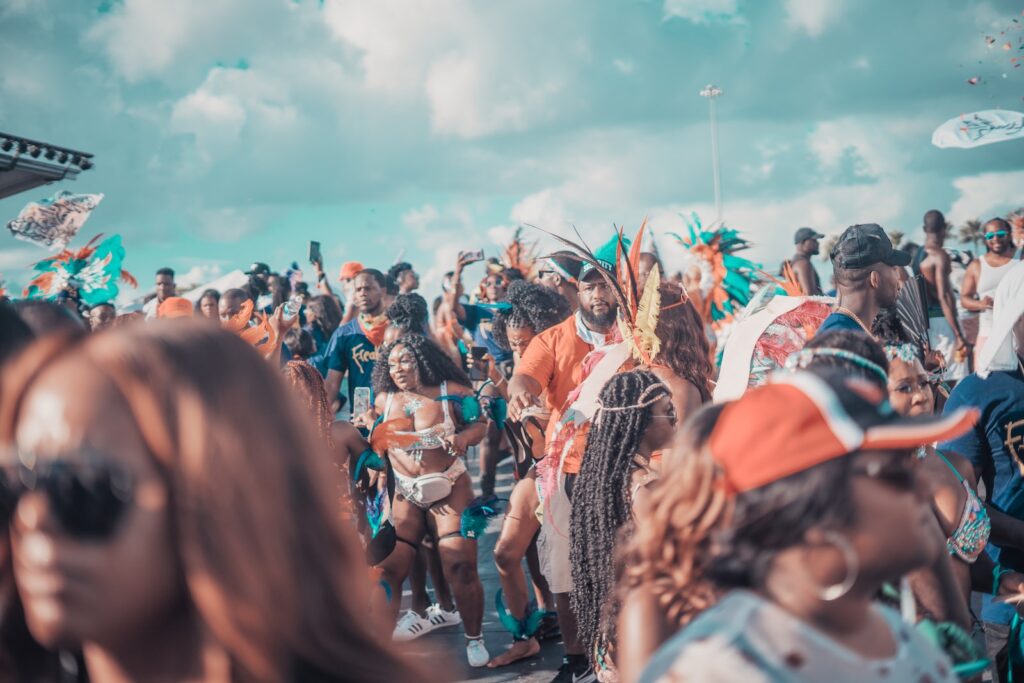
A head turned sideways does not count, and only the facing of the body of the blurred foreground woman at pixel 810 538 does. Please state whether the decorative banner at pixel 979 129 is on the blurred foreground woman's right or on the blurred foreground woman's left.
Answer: on the blurred foreground woman's left

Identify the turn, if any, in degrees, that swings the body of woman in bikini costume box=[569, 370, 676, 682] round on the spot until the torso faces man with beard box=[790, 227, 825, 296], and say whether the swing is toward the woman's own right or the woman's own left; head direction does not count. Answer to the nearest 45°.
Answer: approximately 45° to the woman's own left

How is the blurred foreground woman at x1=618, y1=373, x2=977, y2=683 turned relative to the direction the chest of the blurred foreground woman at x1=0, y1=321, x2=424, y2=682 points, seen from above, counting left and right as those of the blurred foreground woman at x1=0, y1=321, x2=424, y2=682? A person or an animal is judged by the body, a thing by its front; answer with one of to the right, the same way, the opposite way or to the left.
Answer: to the left

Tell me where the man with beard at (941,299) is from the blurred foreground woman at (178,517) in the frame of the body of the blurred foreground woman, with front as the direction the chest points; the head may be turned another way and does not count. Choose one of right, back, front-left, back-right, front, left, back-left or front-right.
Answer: back

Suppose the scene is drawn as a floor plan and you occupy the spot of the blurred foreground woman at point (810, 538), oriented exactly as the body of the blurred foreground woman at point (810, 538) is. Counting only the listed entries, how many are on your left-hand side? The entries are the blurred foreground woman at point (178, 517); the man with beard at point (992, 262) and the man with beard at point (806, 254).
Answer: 2

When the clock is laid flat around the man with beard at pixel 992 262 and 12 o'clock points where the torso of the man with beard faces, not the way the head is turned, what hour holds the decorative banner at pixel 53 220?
The decorative banner is roughly at 2 o'clock from the man with beard.

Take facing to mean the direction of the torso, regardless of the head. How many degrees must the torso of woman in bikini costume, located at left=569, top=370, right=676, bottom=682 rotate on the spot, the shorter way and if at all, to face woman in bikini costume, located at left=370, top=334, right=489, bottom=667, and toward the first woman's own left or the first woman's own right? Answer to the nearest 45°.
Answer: approximately 90° to the first woman's own left

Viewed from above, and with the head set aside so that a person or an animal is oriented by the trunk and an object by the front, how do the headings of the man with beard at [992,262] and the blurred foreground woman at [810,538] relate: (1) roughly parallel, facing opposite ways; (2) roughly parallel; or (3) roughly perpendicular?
roughly perpendicular

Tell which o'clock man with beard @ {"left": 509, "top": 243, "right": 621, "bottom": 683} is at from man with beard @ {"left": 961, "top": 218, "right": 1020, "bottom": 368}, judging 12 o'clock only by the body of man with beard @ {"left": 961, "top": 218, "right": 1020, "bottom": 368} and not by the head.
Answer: man with beard @ {"left": 509, "top": 243, "right": 621, "bottom": 683} is roughly at 1 o'clock from man with beard @ {"left": 961, "top": 218, "right": 1020, "bottom": 368}.

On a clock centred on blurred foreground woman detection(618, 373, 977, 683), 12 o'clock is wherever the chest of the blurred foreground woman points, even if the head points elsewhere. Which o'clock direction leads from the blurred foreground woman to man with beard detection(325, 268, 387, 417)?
The man with beard is roughly at 8 o'clock from the blurred foreground woman.

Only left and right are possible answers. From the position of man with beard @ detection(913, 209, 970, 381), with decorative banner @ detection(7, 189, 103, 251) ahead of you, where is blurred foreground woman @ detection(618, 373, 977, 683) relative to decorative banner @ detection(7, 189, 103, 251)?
left

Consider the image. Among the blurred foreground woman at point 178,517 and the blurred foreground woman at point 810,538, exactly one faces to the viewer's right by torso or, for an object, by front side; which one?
the blurred foreground woman at point 810,538

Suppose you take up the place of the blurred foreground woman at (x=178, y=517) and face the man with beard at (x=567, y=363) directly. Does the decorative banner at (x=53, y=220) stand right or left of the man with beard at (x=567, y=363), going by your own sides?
left

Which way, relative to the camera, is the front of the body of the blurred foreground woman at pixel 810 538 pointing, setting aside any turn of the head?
to the viewer's right

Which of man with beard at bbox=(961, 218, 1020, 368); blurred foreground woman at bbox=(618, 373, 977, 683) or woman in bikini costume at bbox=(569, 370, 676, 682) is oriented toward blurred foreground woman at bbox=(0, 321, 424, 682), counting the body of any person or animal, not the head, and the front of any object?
the man with beard

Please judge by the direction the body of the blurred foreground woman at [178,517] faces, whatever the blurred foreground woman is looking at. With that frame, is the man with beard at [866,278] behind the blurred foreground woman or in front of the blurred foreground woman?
behind
